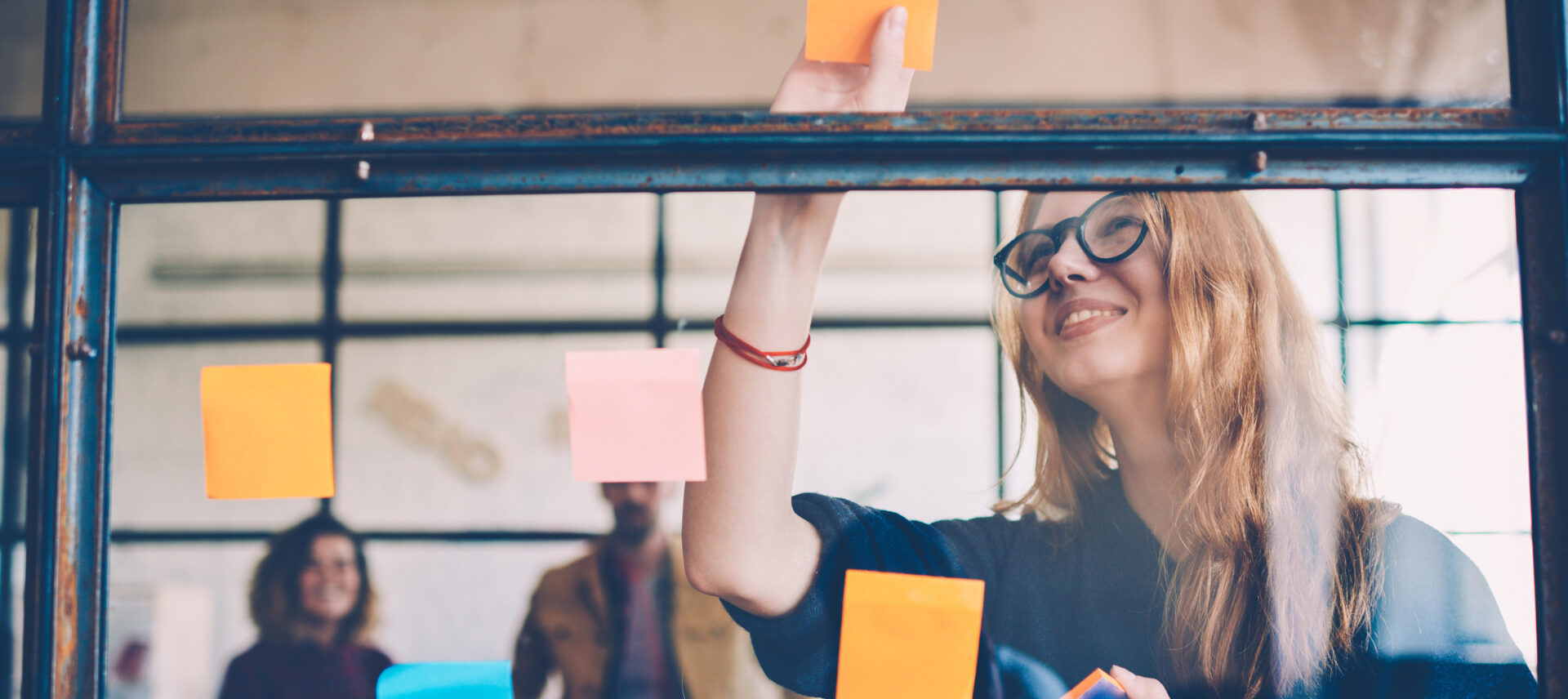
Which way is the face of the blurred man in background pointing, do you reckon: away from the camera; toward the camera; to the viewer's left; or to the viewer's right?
toward the camera

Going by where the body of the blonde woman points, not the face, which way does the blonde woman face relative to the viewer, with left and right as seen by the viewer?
facing the viewer and to the left of the viewer

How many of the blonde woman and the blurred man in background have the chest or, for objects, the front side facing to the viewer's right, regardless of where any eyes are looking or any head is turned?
0

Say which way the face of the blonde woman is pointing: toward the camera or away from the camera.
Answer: toward the camera

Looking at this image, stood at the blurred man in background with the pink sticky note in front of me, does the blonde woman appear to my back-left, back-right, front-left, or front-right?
front-left

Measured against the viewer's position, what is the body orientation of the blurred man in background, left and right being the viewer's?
facing the viewer

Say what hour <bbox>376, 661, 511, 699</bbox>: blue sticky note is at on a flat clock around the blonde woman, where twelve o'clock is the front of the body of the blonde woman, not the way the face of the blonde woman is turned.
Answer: The blue sticky note is roughly at 1 o'clock from the blonde woman.
